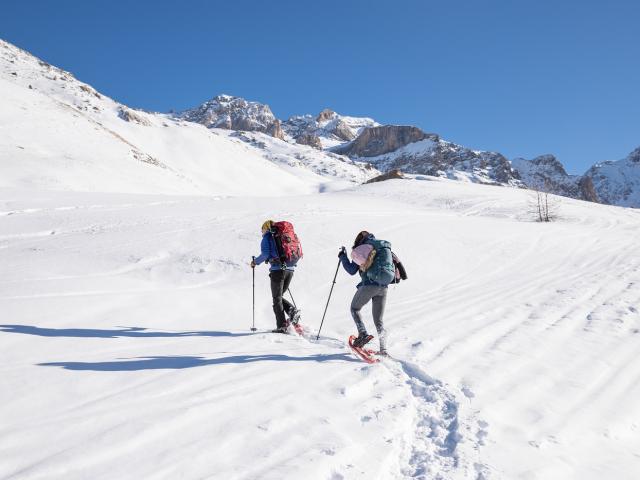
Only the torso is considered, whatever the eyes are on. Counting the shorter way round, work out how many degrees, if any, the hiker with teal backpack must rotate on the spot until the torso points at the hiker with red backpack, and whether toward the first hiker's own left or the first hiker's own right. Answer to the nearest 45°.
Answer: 0° — they already face them

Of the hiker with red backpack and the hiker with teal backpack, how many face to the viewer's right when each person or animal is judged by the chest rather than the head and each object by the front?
0

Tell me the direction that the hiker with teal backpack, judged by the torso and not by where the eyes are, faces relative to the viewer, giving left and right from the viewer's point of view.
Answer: facing away from the viewer and to the left of the viewer

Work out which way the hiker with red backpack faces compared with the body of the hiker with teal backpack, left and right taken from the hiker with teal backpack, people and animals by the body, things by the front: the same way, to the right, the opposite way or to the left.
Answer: the same way

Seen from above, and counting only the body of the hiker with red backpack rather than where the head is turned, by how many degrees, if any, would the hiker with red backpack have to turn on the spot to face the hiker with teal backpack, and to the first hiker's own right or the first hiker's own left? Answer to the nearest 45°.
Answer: approximately 180°

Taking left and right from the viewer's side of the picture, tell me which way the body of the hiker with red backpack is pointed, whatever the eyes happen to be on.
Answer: facing away from the viewer and to the left of the viewer
